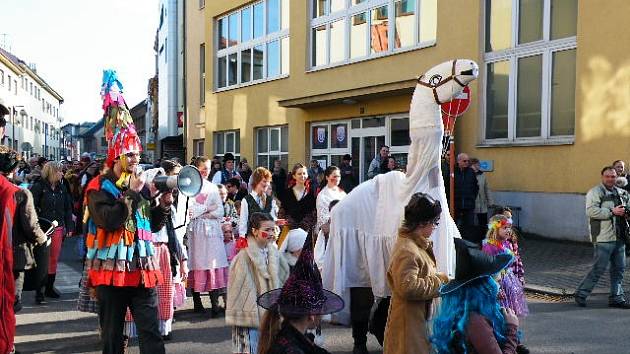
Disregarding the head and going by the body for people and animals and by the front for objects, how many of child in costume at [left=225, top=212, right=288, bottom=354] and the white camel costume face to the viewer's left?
0

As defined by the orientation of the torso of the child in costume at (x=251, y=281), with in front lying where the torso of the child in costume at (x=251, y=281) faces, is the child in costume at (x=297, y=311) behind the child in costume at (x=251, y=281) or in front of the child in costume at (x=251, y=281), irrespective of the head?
in front

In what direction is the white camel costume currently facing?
to the viewer's right

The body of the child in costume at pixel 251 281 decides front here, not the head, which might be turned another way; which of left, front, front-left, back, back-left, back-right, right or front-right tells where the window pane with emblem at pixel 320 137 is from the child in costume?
back-left

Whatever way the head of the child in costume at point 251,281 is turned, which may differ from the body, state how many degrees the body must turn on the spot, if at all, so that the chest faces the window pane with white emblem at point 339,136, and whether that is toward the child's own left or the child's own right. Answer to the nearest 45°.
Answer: approximately 135° to the child's own left

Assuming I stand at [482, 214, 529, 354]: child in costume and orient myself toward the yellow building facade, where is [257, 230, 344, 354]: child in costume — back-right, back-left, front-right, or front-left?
back-left

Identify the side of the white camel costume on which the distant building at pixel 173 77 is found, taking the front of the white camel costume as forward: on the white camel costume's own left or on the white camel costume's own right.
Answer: on the white camel costume's own left

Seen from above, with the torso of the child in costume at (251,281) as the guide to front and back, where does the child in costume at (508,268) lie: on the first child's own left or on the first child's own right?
on the first child's own left

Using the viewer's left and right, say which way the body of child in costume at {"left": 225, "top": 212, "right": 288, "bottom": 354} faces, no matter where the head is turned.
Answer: facing the viewer and to the right of the viewer

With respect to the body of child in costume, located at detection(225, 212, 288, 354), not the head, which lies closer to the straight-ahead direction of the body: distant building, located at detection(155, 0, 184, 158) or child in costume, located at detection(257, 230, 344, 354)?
the child in costume
